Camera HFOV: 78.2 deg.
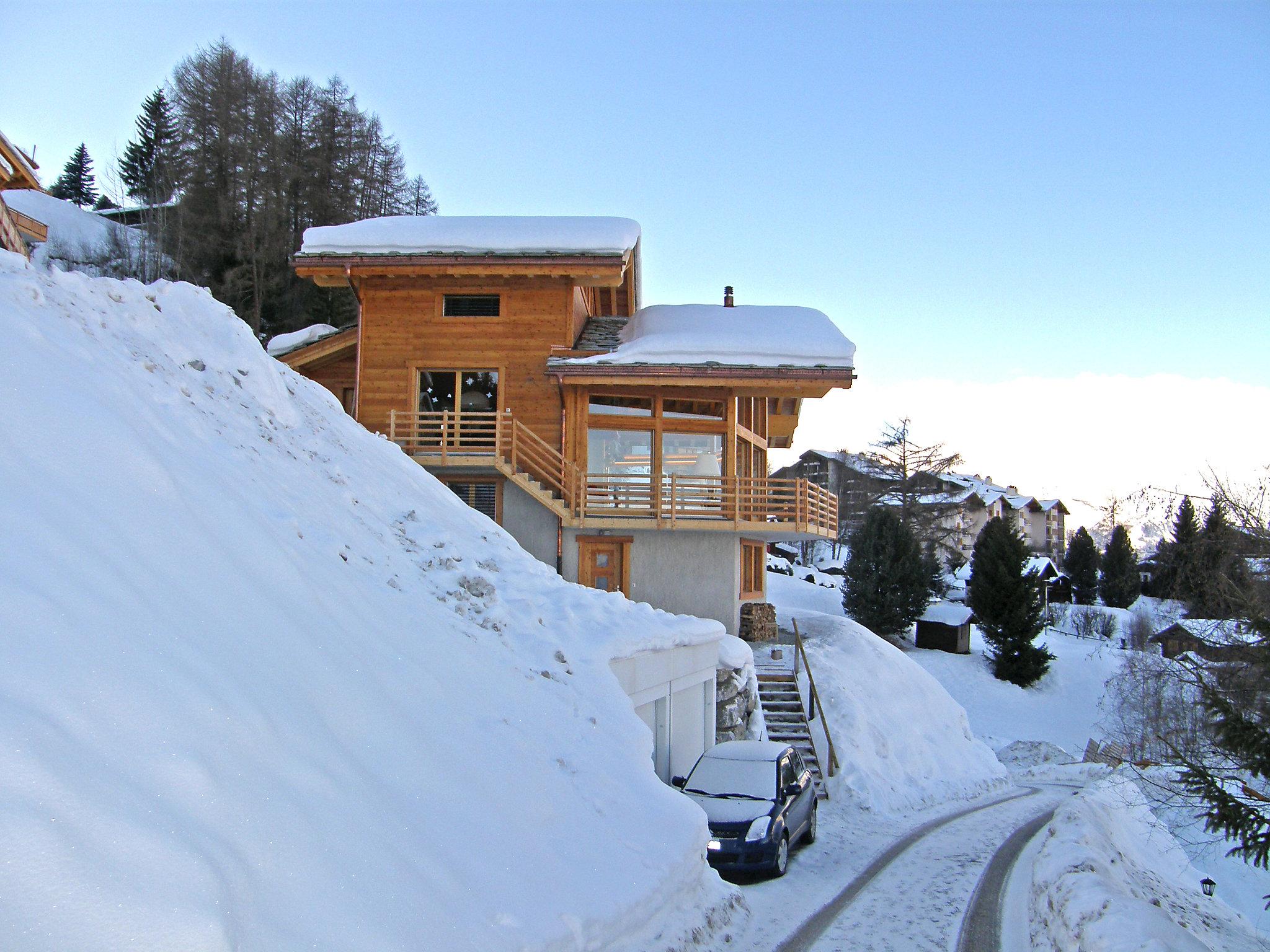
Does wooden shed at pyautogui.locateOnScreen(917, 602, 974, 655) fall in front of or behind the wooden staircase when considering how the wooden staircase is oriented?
behind

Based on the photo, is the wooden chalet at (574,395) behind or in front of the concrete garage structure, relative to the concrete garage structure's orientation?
behind

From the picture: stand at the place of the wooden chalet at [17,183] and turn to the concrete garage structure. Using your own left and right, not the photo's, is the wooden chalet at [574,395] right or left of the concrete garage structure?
left

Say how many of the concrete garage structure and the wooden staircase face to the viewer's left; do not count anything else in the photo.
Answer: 0

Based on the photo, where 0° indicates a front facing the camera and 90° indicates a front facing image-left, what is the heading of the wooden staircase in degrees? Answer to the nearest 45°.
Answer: approximately 0°

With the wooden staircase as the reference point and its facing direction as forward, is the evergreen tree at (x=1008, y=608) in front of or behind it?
behind
